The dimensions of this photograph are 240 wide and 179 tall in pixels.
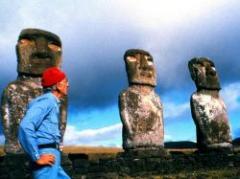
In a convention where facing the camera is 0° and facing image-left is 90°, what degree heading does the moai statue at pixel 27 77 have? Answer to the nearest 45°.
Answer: approximately 0°

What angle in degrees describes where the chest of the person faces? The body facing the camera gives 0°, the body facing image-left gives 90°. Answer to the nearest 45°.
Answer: approximately 270°

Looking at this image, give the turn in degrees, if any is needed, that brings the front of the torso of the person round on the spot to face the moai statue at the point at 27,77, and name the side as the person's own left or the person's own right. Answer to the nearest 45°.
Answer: approximately 90° to the person's own left

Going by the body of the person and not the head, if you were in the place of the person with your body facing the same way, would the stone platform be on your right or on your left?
on your left

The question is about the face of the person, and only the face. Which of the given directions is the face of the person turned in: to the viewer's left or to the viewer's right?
to the viewer's right

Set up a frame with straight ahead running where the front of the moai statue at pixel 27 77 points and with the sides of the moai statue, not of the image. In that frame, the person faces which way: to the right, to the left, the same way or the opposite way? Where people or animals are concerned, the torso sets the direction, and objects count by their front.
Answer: to the left

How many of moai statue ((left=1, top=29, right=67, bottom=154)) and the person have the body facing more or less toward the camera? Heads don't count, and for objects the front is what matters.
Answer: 1
